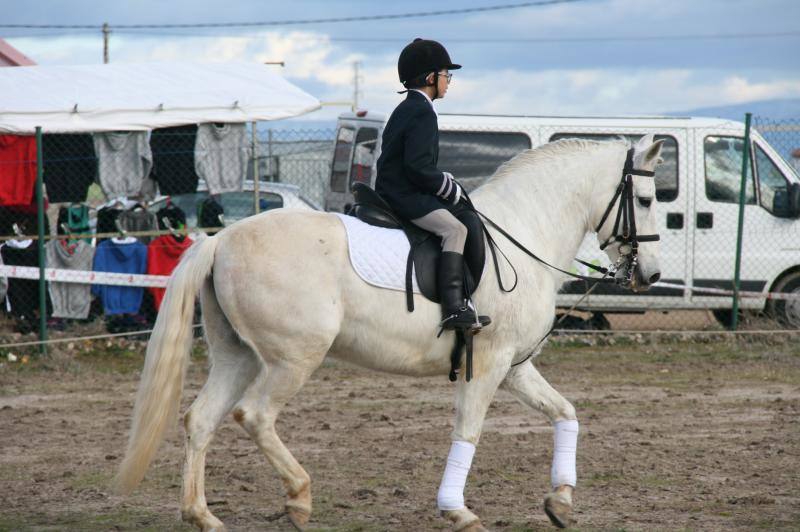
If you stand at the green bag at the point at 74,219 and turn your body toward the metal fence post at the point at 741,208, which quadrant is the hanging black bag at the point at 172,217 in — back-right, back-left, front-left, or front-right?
front-left

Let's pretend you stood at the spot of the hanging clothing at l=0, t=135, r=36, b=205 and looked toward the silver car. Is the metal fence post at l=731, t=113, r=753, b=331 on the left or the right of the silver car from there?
right

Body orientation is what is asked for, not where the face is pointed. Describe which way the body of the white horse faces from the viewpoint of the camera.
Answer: to the viewer's right

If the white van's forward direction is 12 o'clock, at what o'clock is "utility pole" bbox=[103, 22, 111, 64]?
The utility pole is roughly at 8 o'clock from the white van.

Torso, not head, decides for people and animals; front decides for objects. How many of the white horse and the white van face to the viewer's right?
2

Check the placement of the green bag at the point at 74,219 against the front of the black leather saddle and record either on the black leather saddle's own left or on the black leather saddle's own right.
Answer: on the black leather saddle's own left

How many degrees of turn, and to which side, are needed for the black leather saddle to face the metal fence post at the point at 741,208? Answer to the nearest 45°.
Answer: approximately 45° to its left

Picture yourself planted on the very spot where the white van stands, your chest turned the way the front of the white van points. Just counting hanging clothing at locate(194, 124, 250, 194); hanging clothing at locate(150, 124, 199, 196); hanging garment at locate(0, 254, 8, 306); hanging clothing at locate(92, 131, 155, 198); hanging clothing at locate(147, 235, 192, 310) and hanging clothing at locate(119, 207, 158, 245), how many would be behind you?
6

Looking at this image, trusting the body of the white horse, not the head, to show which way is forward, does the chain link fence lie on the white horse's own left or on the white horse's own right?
on the white horse's own left

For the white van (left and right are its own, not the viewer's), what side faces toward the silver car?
back

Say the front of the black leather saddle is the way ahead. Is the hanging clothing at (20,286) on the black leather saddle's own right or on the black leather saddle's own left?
on the black leather saddle's own left

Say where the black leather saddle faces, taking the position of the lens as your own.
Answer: facing to the right of the viewer

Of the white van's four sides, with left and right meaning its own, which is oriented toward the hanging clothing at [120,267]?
back

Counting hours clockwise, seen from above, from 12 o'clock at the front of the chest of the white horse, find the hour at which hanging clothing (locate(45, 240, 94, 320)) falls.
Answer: The hanging clothing is roughly at 8 o'clock from the white horse.

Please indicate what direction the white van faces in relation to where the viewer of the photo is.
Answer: facing to the right of the viewer
